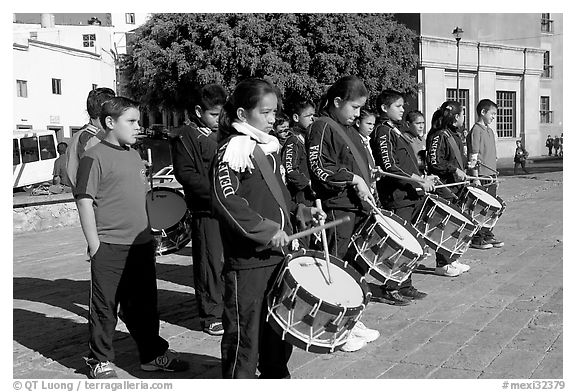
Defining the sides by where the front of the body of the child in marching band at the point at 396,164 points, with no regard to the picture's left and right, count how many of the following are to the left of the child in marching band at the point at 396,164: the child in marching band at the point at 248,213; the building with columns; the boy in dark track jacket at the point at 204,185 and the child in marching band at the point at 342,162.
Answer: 1

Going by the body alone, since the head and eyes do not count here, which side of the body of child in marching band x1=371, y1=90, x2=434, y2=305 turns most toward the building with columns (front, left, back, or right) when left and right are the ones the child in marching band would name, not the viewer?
left

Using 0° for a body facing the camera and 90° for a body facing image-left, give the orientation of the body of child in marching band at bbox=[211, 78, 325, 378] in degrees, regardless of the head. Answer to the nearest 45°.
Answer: approximately 315°

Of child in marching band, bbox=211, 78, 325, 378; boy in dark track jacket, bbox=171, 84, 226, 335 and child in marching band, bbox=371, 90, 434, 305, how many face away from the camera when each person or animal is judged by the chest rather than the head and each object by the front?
0

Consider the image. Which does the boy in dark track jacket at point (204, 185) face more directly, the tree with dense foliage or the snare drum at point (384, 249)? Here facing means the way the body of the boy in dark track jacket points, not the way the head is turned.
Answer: the snare drum

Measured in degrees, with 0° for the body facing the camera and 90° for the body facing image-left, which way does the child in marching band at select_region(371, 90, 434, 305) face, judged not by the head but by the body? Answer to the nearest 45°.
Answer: approximately 270°

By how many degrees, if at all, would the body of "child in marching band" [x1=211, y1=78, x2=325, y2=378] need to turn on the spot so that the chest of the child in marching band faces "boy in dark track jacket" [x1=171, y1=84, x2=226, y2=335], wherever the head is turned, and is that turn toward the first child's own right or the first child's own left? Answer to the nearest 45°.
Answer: approximately 135° to the first child's own left

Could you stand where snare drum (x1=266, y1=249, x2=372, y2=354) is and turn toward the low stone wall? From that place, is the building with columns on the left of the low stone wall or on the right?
right

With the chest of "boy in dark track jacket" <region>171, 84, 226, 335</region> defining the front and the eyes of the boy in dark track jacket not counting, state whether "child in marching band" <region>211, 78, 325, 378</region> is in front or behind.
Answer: in front

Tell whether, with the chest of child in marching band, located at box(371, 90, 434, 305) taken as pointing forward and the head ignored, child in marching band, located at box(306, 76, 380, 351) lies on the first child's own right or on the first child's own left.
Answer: on the first child's own right

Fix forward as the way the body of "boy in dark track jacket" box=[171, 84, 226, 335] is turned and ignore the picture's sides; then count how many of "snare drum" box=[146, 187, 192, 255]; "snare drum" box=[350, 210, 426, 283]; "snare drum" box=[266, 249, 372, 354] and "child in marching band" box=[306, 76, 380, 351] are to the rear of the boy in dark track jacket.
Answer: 1

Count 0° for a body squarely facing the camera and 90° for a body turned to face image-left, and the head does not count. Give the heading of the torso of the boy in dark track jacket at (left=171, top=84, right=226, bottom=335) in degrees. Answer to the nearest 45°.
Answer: approximately 315°

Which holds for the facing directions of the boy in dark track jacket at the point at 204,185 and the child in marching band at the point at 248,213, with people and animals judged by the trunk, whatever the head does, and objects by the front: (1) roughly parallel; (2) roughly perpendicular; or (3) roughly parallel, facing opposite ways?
roughly parallel

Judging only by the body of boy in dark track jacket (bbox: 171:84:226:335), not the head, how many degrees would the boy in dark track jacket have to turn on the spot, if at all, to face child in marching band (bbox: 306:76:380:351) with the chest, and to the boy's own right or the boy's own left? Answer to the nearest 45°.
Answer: approximately 45° to the boy's own left

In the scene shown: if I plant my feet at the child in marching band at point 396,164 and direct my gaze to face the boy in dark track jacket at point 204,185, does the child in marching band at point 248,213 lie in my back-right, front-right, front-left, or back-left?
front-left
